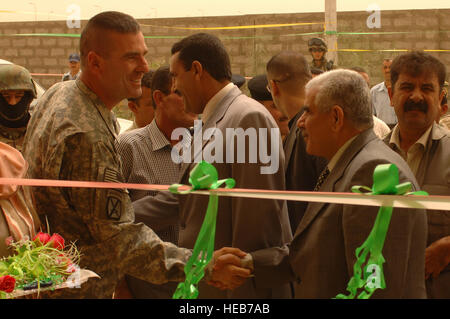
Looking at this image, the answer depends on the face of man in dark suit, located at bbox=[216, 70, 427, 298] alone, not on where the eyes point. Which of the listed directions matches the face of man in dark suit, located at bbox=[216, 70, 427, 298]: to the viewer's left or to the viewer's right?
to the viewer's left

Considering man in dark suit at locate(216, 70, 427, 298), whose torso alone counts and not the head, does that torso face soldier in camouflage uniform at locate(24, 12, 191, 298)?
yes

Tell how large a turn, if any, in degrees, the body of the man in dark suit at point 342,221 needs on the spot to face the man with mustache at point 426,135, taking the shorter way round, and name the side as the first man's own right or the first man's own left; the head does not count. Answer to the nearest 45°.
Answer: approximately 135° to the first man's own right

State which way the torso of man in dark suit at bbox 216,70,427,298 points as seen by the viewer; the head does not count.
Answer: to the viewer's left

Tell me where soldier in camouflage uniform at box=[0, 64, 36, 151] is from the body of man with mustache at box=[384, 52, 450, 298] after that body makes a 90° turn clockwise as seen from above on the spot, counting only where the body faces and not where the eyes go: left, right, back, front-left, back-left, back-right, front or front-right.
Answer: front

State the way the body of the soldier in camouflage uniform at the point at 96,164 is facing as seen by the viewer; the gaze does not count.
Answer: to the viewer's right

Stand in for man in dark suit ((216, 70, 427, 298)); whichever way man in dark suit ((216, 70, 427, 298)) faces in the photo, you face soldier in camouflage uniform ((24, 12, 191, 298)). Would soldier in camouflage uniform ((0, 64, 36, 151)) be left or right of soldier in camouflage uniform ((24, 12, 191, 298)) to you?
right

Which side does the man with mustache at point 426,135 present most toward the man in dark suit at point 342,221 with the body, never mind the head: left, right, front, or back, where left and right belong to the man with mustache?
front

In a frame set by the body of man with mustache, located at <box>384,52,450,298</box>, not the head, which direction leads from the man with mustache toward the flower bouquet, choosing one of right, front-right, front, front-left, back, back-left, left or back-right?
front-right

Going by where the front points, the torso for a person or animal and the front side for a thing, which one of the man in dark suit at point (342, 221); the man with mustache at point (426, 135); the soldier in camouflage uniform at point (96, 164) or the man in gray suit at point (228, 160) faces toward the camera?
the man with mustache
